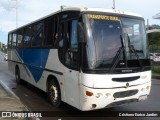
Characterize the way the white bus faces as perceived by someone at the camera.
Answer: facing the viewer and to the right of the viewer
